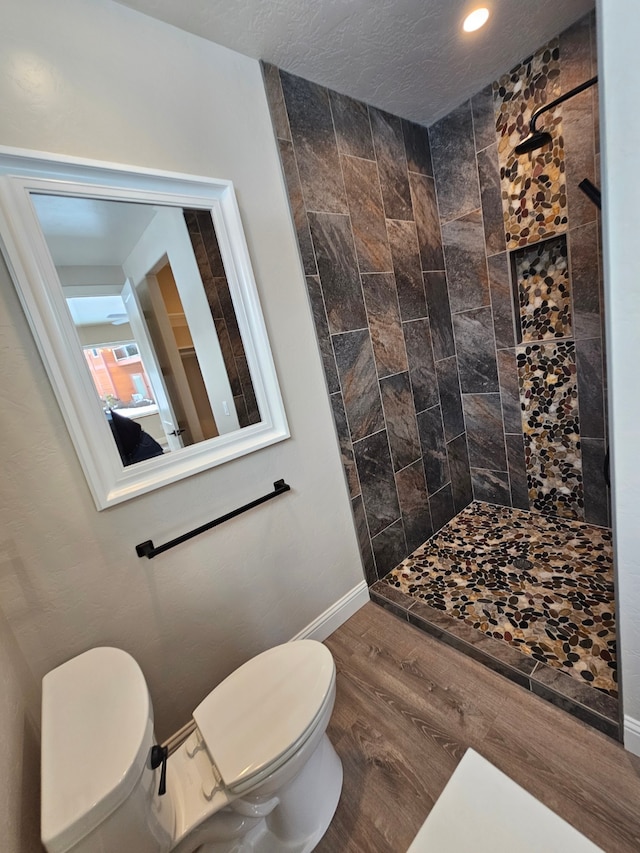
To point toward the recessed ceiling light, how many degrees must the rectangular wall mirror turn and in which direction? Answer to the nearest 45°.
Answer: approximately 45° to its left

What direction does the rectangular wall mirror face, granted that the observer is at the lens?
facing the viewer and to the right of the viewer

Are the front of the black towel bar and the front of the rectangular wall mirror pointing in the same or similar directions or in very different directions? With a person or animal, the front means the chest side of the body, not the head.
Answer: same or similar directions

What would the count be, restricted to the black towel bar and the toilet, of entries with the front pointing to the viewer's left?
0

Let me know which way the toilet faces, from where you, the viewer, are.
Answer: facing away from the viewer and to the right of the viewer

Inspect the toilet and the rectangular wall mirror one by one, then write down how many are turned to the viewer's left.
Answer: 0

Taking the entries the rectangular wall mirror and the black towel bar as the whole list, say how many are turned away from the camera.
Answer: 0
